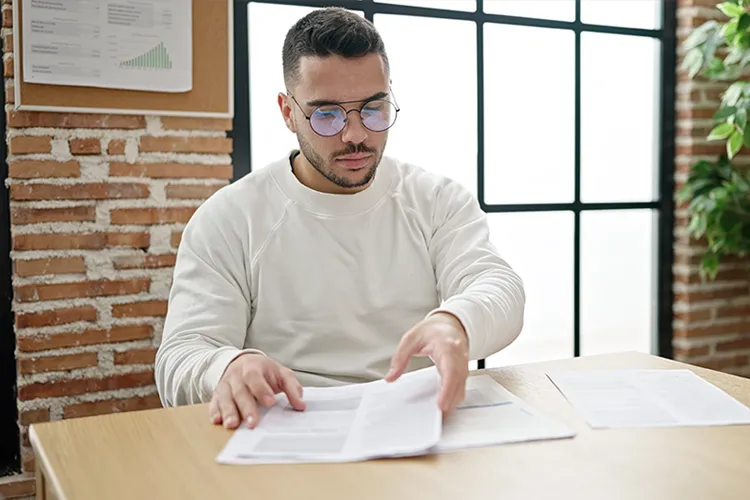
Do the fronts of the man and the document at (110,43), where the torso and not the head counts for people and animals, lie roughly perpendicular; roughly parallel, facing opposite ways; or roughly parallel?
roughly parallel

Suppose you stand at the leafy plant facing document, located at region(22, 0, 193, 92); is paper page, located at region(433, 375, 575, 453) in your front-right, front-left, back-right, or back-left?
front-left

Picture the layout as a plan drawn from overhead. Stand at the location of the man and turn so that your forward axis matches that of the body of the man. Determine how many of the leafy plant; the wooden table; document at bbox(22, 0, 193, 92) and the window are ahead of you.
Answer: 1

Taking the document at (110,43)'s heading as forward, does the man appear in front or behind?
in front

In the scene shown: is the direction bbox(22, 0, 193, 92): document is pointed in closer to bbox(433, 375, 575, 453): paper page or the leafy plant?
the paper page

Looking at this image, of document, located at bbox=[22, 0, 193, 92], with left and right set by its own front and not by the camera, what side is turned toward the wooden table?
front

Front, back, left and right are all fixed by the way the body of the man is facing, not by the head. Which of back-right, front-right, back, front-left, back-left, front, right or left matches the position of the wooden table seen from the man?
front

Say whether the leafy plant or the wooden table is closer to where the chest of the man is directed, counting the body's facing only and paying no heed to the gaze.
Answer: the wooden table

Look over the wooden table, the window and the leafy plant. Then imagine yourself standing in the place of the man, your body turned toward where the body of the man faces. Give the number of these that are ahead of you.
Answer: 1

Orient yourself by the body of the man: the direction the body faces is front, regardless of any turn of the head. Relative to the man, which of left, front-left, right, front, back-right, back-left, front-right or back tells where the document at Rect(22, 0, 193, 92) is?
back-right

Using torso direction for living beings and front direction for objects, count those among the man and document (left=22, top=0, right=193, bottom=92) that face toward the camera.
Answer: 2

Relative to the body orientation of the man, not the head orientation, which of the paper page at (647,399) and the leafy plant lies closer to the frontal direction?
the paper page

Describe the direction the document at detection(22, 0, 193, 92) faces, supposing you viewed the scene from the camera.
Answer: facing the viewer

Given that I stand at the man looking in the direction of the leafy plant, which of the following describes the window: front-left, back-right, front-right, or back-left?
front-left
